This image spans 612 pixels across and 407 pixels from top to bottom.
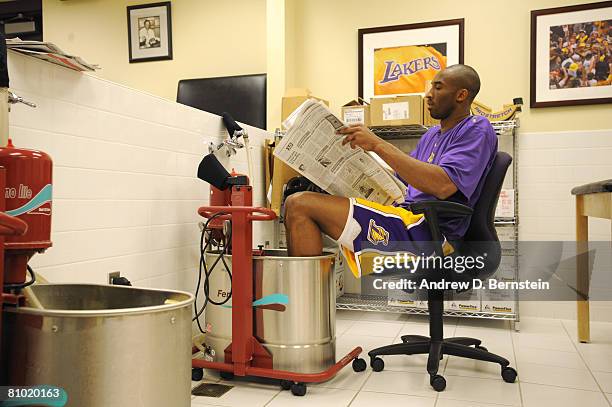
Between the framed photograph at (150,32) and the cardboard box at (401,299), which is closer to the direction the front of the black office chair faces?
the framed photograph

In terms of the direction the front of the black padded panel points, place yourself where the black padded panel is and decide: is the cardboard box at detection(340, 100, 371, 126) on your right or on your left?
on your left

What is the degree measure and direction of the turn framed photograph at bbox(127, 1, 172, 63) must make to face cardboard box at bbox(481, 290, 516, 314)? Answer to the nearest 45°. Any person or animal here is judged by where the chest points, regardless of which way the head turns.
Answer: approximately 45° to its left

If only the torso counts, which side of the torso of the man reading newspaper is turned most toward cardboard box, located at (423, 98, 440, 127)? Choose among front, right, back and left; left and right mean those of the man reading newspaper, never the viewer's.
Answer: right

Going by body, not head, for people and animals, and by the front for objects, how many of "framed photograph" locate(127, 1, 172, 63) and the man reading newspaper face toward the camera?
1

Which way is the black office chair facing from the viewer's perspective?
to the viewer's left

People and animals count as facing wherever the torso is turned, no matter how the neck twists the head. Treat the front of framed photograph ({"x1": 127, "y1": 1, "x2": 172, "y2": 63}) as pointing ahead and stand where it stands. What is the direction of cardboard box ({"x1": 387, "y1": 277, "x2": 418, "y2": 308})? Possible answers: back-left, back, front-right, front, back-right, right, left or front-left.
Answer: front-left

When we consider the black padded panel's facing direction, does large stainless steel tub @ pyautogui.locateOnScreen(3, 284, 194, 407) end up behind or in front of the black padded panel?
in front

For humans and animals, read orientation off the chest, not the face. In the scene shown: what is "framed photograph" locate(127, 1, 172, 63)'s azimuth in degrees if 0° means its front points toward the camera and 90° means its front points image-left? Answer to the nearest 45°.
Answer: approximately 0°

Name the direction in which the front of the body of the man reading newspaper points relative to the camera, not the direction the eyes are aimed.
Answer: to the viewer's left

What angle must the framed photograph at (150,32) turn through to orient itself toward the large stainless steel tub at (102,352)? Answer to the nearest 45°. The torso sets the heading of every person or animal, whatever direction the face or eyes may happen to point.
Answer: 0° — it already faces it

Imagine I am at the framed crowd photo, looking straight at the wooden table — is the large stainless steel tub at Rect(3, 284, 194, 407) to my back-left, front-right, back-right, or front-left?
front-right

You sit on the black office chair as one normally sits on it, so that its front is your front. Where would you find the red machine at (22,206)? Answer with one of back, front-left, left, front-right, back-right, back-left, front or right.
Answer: front-left

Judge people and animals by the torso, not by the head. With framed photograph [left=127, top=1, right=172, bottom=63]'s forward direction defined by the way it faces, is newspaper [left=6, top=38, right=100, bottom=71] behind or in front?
in front

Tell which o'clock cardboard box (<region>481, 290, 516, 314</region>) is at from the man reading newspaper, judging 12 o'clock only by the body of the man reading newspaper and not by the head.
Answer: The cardboard box is roughly at 4 o'clock from the man reading newspaper.

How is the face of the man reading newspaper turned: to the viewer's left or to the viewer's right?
to the viewer's left
